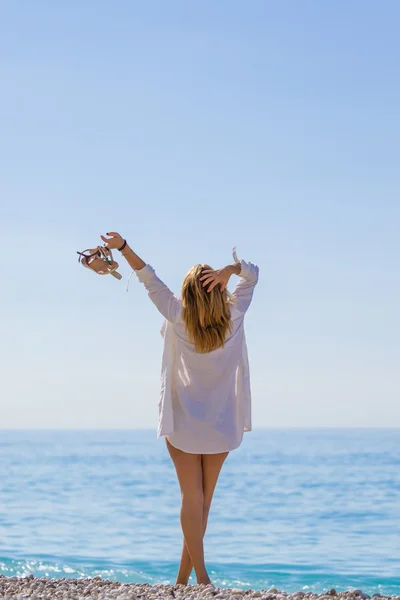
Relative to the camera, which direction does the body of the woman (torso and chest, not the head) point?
away from the camera

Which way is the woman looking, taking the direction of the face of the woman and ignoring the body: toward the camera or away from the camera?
away from the camera
